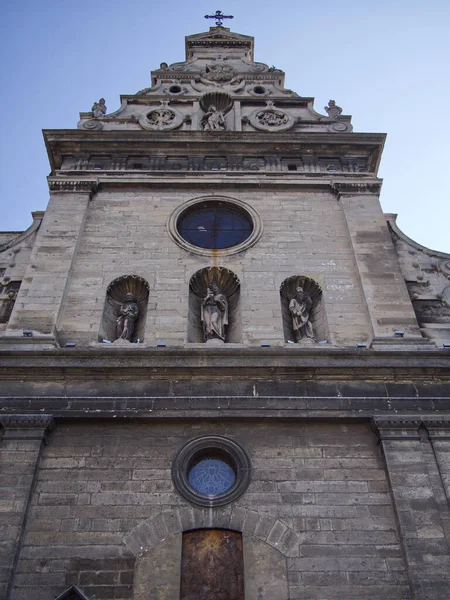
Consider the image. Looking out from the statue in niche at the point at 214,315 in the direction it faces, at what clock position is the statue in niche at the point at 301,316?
the statue in niche at the point at 301,316 is roughly at 9 o'clock from the statue in niche at the point at 214,315.

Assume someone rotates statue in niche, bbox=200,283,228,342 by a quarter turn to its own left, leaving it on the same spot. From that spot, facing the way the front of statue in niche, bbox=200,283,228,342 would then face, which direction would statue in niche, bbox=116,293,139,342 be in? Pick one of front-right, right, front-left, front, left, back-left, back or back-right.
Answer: back

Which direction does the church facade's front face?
toward the camera

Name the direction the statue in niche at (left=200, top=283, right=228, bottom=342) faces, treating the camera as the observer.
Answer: facing the viewer
